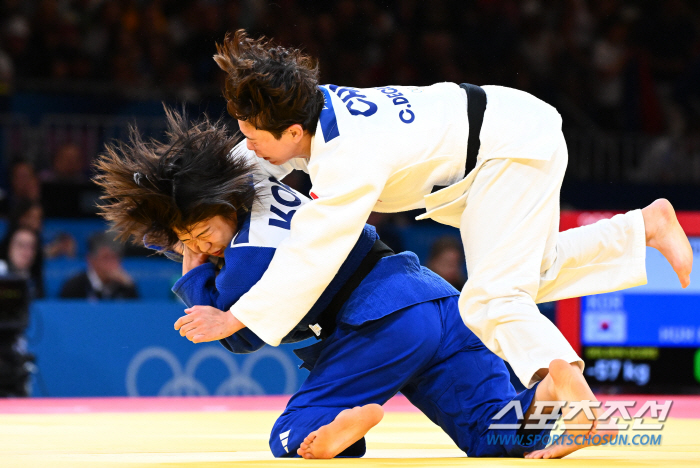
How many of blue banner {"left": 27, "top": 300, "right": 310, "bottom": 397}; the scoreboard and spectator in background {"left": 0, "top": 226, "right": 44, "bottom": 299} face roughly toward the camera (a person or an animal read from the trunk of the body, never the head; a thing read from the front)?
3

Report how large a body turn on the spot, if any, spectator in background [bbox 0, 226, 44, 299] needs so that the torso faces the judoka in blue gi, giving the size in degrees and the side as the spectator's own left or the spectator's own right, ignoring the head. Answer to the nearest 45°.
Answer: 0° — they already face them

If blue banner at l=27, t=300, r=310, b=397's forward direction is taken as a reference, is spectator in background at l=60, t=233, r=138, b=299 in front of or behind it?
behind

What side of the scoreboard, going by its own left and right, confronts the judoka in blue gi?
front

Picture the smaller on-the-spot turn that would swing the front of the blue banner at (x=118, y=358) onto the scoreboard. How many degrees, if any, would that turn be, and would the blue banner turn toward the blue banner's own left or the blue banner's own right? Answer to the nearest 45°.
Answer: approximately 90° to the blue banner's own left

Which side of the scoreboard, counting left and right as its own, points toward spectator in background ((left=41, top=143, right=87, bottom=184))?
right

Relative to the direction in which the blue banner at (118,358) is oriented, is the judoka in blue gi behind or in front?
in front

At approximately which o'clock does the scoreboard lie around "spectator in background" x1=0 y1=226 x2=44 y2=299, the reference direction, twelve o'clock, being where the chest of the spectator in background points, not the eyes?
The scoreboard is roughly at 10 o'clock from the spectator in background.

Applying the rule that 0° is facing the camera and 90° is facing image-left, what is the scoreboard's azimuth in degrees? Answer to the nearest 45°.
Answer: approximately 0°
